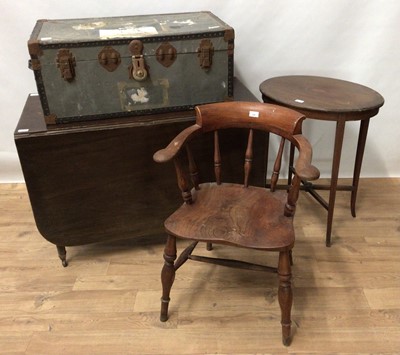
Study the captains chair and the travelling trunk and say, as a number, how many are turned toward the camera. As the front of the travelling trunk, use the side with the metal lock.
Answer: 2

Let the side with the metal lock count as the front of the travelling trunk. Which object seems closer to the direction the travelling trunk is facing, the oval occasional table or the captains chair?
the captains chair

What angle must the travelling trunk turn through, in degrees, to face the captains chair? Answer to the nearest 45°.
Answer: approximately 45° to its left

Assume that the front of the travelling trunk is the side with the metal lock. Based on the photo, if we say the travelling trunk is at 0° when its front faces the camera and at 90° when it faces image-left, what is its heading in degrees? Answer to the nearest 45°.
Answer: approximately 0°

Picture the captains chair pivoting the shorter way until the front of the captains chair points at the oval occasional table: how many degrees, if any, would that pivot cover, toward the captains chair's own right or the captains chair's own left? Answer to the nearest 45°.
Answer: approximately 135° to the captains chair's own left

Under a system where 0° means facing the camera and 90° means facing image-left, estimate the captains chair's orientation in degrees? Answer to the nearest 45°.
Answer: approximately 0°

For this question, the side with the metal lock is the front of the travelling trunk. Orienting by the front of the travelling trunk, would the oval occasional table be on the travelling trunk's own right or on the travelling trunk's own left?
on the travelling trunk's own left

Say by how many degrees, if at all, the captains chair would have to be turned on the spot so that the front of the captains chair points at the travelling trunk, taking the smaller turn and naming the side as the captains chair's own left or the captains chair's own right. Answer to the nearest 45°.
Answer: approximately 135° to the captains chair's own right
